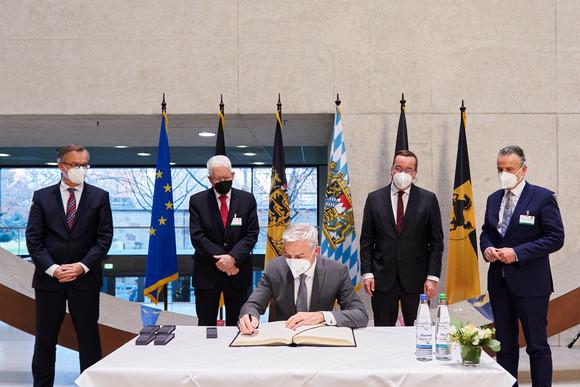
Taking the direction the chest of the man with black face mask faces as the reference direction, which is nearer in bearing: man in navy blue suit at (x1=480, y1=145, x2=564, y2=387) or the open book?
the open book

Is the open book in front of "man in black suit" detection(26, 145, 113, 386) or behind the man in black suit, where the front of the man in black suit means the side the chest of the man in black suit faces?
in front

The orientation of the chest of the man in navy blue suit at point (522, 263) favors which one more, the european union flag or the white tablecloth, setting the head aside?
the white tablecloth

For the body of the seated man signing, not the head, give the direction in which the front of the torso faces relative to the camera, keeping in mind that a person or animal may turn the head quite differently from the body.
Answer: toward the camera

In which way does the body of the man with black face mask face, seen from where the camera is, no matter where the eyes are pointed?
toward the camera

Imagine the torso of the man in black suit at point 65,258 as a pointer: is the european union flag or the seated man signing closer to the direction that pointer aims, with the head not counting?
the seated man signing

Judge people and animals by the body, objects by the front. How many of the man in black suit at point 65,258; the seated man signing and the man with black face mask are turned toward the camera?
3

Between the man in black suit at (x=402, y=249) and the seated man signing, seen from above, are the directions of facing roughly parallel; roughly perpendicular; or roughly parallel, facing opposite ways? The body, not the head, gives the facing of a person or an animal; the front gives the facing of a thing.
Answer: roughly parallel

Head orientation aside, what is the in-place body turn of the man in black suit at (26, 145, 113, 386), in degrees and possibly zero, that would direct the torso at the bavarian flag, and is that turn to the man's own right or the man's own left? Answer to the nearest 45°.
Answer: approximately 90° to the man's own left

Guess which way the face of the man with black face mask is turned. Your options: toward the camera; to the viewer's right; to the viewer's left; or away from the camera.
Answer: toward the camera

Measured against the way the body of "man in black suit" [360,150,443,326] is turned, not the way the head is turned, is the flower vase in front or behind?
in front

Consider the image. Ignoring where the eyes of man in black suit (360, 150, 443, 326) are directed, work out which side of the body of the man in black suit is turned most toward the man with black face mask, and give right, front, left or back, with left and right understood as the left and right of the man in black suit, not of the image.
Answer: right

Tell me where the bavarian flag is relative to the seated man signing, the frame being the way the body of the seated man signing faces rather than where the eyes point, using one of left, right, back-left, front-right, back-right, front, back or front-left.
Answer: back

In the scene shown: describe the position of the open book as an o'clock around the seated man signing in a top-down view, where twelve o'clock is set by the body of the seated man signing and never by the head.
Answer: The open book is roughly at 12 o'clock from the seated man signing.

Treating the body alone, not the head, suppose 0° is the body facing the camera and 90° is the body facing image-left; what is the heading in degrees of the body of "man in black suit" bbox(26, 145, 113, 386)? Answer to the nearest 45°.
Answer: approximately 0°

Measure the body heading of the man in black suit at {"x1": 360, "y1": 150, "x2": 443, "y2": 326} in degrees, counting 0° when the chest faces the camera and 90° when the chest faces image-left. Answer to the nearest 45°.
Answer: approximately 0°

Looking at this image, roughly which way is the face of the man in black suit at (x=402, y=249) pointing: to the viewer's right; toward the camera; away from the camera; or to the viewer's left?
toward the camera

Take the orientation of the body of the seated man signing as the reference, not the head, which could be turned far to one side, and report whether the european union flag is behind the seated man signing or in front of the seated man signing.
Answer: behind
